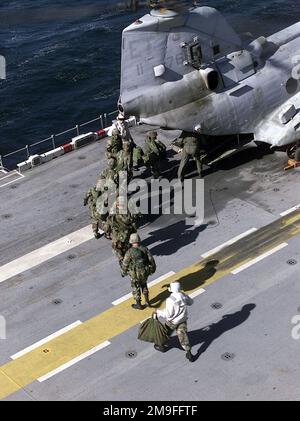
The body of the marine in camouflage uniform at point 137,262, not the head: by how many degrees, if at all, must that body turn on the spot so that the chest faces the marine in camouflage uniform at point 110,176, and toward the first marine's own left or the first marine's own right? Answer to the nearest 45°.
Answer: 0° — they already face them

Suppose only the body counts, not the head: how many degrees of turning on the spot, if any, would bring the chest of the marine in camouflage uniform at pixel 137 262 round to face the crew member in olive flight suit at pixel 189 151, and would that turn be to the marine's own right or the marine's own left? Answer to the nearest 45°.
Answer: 0° — they already face them

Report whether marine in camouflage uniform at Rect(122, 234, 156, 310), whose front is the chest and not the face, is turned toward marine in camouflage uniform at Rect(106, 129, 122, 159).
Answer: yes

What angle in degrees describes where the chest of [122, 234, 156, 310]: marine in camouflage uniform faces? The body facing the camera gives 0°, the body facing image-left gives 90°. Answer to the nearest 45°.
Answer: approximately 180°

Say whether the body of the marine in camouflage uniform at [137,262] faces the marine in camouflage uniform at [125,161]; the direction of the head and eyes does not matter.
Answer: yes
